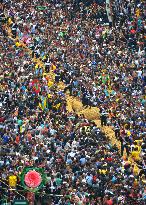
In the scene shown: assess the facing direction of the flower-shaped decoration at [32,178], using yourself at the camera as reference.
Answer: facing the viewer
